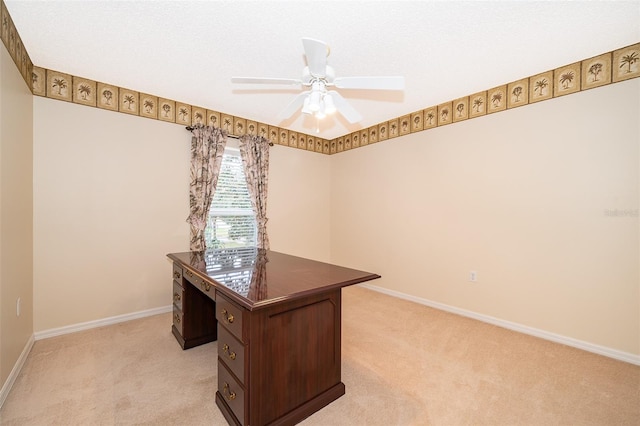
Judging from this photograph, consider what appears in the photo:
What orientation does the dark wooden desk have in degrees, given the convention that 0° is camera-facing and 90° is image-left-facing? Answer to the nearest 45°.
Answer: approximately 45°

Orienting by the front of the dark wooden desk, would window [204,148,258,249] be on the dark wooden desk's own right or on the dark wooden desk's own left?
on the dark wooden desk's own right

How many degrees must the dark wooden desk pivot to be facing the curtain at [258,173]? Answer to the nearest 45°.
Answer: approximately 135° to its right

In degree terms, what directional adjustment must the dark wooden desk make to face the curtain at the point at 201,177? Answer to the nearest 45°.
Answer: approximately 90° to its right
